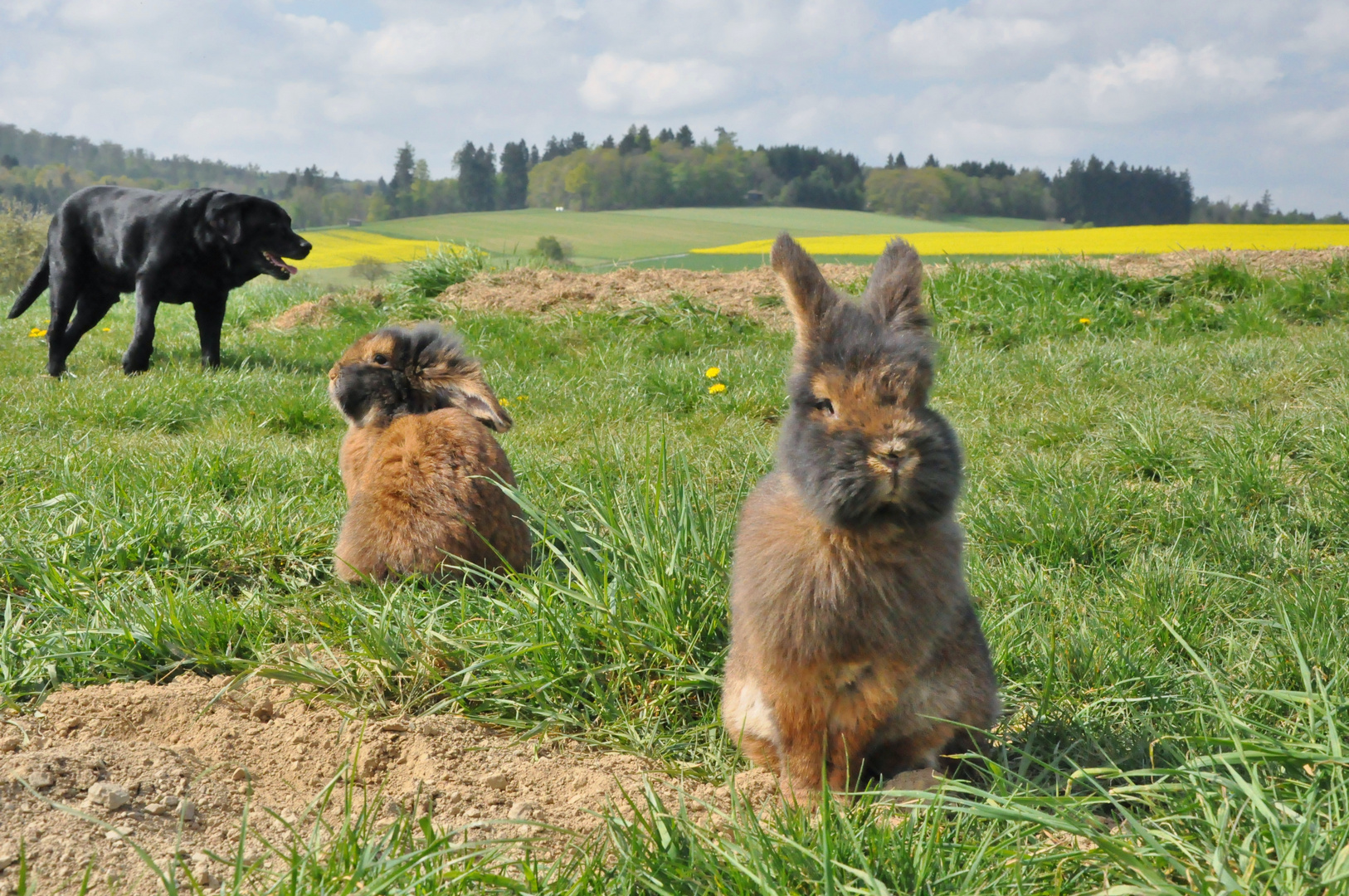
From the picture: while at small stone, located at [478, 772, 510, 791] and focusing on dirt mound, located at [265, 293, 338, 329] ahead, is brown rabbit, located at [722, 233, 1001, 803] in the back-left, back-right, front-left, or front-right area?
back-right

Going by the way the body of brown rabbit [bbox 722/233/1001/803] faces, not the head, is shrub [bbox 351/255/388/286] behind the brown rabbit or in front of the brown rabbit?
behind

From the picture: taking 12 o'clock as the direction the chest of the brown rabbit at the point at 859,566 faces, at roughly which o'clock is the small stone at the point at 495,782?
The small stone is roughly at 3 o'clock from the brown rabbit.

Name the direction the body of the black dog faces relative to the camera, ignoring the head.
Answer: to the viewer's right

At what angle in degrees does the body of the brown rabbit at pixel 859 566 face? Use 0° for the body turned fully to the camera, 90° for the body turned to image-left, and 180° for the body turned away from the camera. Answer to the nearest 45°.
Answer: approximately 0°

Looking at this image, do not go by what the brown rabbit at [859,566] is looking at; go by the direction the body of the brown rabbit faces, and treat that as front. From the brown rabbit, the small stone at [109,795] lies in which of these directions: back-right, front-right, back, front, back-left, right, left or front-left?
right

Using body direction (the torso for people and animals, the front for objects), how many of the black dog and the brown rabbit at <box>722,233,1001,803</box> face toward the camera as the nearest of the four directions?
1

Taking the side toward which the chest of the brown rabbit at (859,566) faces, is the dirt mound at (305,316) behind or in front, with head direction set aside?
behind
